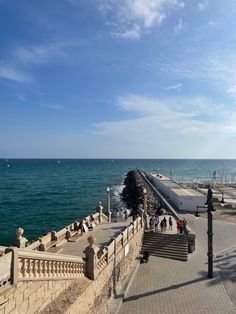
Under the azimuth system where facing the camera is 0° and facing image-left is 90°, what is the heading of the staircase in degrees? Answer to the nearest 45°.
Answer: approximately 0°

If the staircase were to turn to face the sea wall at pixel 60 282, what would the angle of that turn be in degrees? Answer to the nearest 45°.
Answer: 0° — it already faces it

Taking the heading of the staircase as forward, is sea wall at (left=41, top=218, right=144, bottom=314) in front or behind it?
in front

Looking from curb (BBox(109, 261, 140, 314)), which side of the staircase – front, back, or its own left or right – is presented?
front

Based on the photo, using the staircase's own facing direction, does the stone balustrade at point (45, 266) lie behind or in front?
in front
